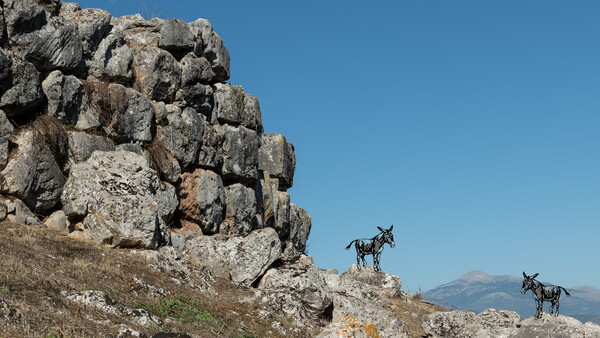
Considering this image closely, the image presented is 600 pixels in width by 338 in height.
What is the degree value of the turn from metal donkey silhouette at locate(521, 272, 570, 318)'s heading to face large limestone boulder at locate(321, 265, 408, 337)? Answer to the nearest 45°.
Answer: approximately 45° to its left

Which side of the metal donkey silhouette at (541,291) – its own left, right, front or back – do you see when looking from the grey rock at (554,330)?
left

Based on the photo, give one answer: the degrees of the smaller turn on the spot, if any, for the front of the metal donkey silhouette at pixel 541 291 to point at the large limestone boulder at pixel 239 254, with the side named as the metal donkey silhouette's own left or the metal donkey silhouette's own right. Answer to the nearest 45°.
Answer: approximately 45° to the metal donkey silhouette's own left

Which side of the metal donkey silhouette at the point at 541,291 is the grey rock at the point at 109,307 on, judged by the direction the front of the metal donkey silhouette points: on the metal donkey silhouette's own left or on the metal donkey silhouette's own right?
on the metal donkey silhouette's own left

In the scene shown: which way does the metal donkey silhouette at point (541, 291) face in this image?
to the viewer's left

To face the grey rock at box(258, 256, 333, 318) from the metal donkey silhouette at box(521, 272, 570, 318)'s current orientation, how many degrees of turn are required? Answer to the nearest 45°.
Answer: approximately 45° to its left

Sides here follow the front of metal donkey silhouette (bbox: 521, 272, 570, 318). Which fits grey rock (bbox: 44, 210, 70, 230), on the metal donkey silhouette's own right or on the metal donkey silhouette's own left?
on the metal donkey silhouette's own left

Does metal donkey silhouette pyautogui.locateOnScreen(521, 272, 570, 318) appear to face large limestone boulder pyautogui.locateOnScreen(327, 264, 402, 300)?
yes

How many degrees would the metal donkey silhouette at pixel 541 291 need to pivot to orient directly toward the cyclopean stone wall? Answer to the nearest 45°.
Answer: approximately 45° to its left

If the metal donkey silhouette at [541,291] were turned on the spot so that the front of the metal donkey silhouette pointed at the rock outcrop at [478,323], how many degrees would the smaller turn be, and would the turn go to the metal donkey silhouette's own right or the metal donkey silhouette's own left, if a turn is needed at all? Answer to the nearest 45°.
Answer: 0° — it already faces it
